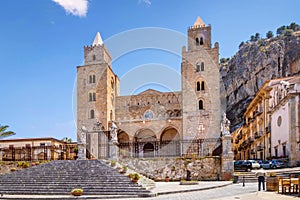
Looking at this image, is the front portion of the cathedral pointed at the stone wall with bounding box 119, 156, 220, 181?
yes

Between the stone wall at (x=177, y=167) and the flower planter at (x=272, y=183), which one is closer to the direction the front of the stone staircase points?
the flower planter

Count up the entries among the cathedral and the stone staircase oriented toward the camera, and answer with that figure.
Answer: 2

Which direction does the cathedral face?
toward the camera

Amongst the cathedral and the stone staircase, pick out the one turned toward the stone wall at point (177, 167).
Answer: the cathedral

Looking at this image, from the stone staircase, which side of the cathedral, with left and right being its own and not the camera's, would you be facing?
front

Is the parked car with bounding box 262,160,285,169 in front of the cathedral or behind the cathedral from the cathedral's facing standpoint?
in front

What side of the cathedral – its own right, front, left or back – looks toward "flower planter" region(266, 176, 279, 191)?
front
